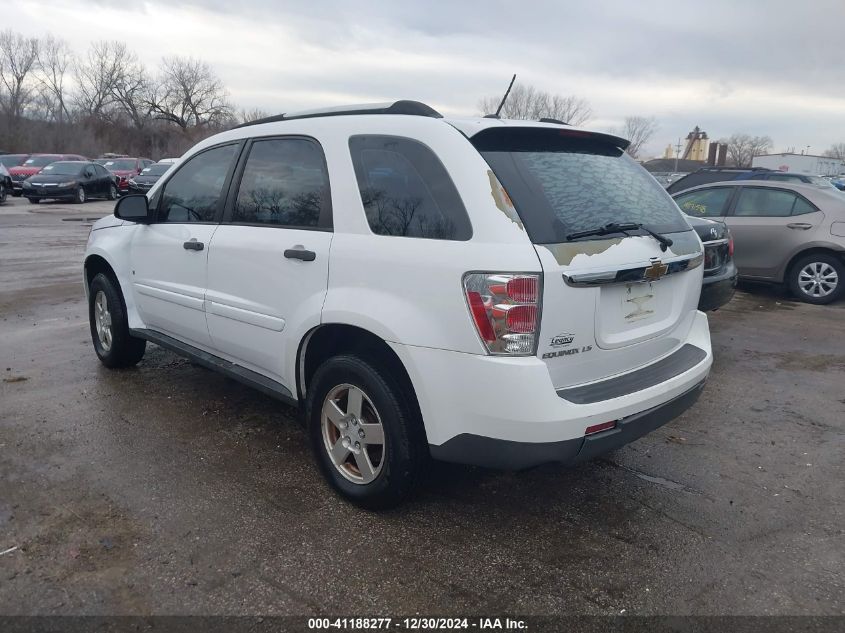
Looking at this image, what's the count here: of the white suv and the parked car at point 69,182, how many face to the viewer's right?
0

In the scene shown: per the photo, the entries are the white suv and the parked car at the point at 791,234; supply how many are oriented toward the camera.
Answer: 0

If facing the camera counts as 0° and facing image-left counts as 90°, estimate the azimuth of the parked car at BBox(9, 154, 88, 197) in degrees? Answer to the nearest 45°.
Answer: approximately 45°

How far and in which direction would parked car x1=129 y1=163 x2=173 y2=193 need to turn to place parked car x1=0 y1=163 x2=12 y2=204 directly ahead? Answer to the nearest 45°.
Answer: approximately 45° to its right

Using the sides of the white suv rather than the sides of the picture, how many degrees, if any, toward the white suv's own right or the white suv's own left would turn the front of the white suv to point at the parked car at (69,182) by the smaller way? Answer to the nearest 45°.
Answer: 0° — it already faces it

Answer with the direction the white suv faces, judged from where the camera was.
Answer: facing away from the viewer and to the left of the viewer

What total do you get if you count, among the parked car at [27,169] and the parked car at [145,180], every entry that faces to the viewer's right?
0

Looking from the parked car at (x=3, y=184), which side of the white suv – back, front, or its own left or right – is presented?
front
